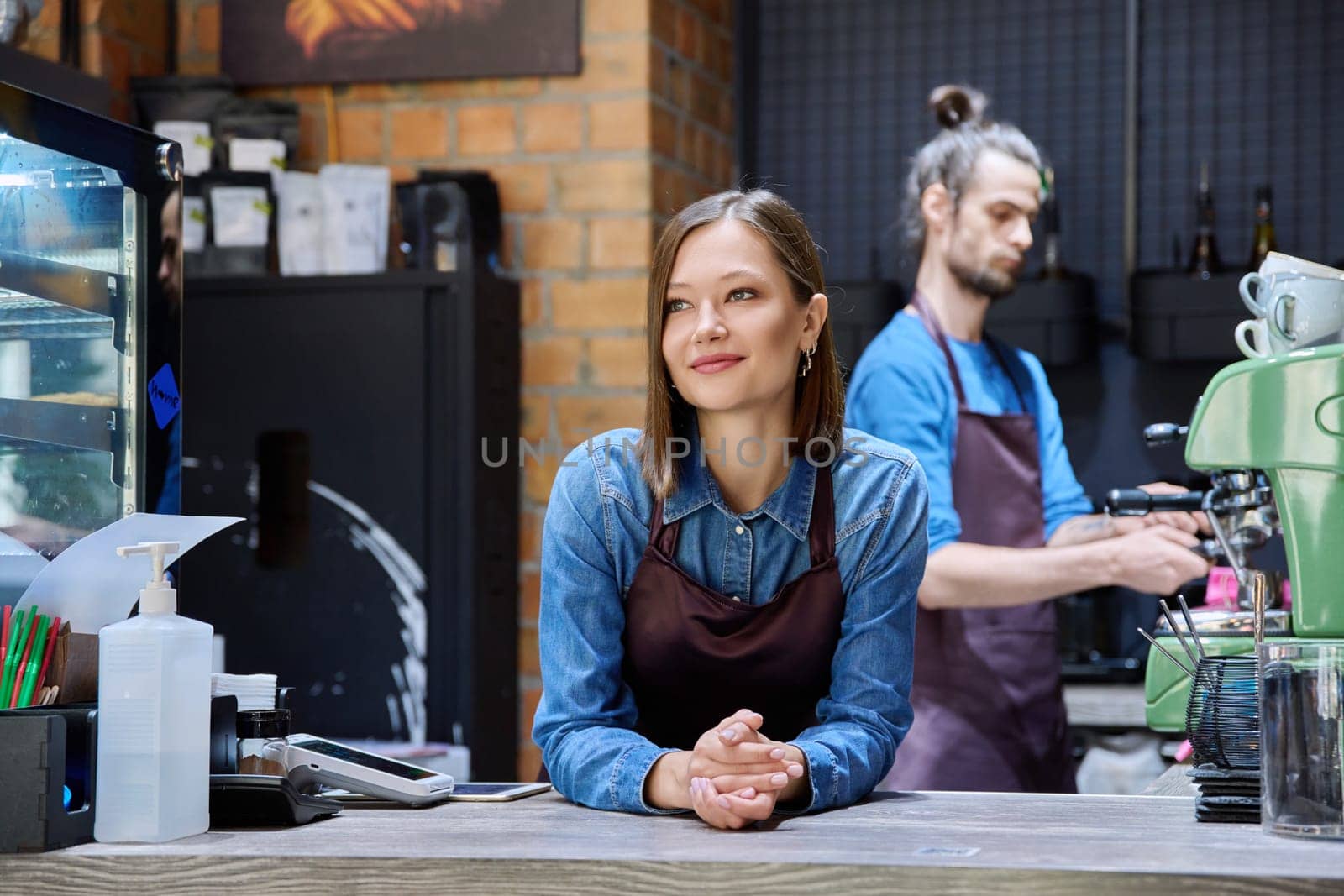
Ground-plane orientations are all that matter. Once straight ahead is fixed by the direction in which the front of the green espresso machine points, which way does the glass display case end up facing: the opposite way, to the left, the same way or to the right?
to the left

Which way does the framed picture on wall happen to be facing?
toward the camera

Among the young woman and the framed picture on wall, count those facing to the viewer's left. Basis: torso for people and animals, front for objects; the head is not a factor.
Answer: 0

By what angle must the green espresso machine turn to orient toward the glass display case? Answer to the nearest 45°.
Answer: approximately 45° to its left

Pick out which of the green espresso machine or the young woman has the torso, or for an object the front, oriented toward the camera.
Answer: the young woman

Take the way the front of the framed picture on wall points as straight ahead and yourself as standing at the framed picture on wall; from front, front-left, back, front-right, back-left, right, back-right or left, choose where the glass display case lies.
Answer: front

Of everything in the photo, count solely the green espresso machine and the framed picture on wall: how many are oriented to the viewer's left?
1

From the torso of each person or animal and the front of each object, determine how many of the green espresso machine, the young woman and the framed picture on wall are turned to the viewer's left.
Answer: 1

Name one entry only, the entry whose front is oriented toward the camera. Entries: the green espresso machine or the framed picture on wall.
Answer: the framed picture on wall

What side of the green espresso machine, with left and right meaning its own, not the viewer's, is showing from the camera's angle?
left

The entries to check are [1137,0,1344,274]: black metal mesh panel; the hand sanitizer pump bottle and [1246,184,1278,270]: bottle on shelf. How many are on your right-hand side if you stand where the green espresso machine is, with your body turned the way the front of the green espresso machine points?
2
